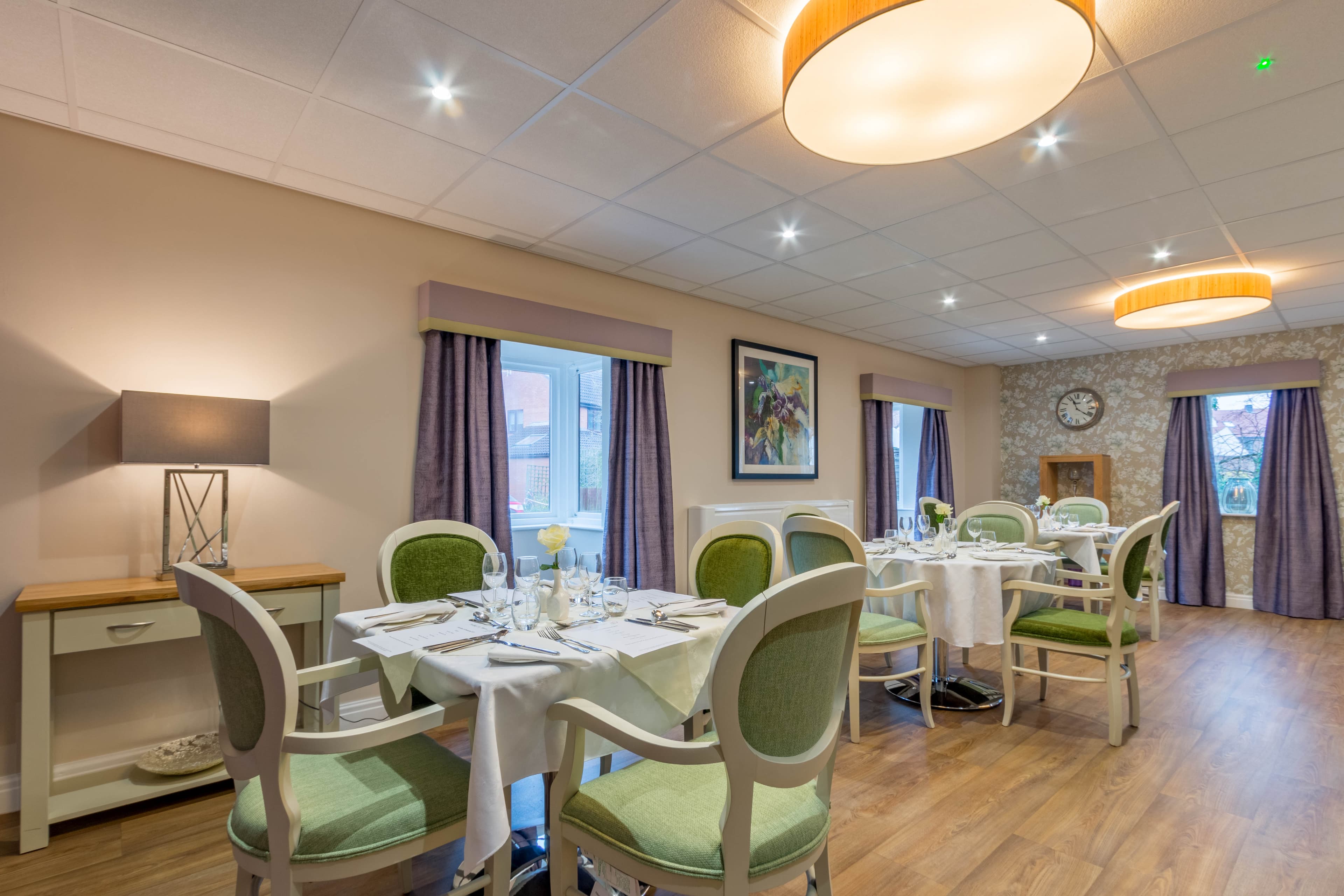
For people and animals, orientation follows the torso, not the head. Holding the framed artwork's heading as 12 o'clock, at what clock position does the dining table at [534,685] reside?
The dining table is roughly at 2 o'clock from the framed artwork.

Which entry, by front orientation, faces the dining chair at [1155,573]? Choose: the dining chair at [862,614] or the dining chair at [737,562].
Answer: the dining chair at [862,614]

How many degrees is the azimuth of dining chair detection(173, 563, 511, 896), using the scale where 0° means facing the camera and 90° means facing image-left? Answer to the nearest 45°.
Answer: approximately 225°

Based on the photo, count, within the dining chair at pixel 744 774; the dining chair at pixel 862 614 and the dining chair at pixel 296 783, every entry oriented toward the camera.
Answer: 0

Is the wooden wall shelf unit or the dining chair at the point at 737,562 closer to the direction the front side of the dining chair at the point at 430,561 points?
the dining chair

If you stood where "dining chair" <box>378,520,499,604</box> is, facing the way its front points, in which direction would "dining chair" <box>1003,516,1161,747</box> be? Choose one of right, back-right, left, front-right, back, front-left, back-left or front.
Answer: front-left

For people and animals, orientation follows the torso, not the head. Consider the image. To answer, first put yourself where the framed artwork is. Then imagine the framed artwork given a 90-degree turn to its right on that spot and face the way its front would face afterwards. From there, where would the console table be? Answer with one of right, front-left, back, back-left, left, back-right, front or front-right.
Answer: front

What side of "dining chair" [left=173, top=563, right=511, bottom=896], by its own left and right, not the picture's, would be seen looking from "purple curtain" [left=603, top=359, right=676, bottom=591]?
front

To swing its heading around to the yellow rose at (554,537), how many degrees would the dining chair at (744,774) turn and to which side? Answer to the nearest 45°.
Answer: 0° — it already faces it

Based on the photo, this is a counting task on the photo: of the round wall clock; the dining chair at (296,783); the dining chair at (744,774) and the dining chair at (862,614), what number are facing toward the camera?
1

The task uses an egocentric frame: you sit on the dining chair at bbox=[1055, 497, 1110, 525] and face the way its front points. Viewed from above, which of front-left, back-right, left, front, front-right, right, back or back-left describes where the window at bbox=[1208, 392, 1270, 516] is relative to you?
back

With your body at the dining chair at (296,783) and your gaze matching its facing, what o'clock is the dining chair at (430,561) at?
the dining chair at (430,561) is roughly at 11 o'clock from the dining chair at (296,783).

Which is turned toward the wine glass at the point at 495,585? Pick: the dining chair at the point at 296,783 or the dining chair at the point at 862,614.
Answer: the dining chair at the point at 296,783

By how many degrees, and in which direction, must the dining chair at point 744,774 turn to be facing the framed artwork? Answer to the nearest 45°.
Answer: approximately 45° to its right

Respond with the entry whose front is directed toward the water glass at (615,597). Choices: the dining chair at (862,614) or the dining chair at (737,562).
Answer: the dining chair at (737,562)

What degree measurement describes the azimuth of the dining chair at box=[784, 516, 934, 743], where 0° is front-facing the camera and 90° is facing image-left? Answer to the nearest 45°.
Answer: approximately 225°

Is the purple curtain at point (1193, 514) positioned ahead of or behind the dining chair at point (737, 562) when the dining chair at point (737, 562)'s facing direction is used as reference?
behind

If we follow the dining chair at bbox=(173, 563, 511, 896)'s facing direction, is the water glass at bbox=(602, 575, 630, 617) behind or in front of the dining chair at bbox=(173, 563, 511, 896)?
in front

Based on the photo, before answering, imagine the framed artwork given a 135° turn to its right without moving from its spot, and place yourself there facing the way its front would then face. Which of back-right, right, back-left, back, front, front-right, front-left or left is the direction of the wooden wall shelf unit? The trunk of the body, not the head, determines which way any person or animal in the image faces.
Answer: back-right

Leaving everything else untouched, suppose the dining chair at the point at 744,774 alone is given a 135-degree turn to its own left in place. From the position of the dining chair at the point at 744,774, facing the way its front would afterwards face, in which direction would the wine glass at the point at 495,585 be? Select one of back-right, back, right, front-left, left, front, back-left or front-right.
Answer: back-right

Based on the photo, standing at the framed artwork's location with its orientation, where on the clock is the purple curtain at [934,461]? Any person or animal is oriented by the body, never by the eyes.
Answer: The purple curtain is roughly at 9 o'clock from the framed artwork.
